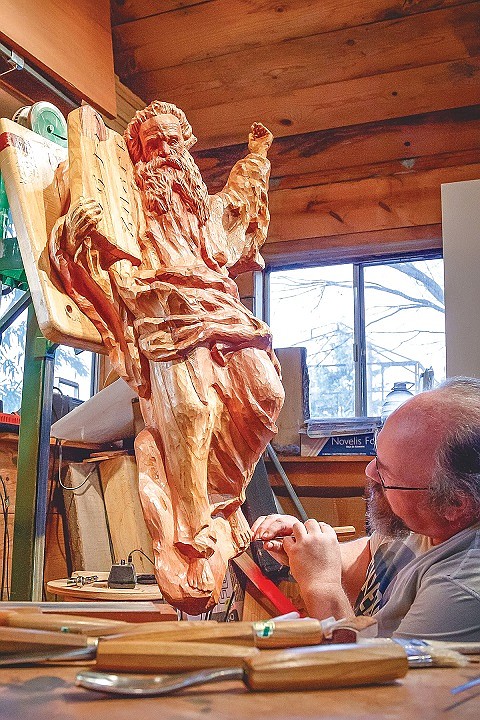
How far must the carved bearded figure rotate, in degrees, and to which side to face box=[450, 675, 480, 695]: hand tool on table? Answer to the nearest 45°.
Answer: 0° — it already faces it

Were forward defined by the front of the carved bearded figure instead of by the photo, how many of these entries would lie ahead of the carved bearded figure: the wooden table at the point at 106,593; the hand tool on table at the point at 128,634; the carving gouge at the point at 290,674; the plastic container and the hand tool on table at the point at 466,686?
3

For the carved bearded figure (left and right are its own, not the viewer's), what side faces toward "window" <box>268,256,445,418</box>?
back

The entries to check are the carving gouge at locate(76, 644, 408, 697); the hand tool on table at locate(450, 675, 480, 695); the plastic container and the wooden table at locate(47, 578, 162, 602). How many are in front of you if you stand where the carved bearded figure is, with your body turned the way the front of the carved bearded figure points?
2

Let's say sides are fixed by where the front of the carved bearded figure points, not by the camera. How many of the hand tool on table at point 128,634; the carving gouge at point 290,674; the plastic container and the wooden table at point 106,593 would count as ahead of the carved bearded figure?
2

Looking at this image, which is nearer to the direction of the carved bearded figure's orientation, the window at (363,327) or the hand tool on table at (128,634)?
the hand tool on table

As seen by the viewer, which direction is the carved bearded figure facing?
toward the camera

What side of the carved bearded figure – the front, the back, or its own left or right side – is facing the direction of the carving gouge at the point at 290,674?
front

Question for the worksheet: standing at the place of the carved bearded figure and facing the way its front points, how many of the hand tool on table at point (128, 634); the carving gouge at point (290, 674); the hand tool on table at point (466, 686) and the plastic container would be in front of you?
3

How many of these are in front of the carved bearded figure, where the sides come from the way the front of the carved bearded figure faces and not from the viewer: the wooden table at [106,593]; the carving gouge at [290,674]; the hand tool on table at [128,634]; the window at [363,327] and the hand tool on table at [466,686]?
3

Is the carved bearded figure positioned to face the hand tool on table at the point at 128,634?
yes
